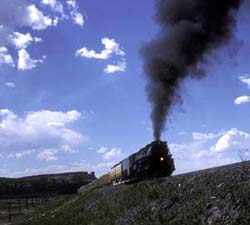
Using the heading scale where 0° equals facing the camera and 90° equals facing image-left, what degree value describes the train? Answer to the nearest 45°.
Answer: approximately 315°
